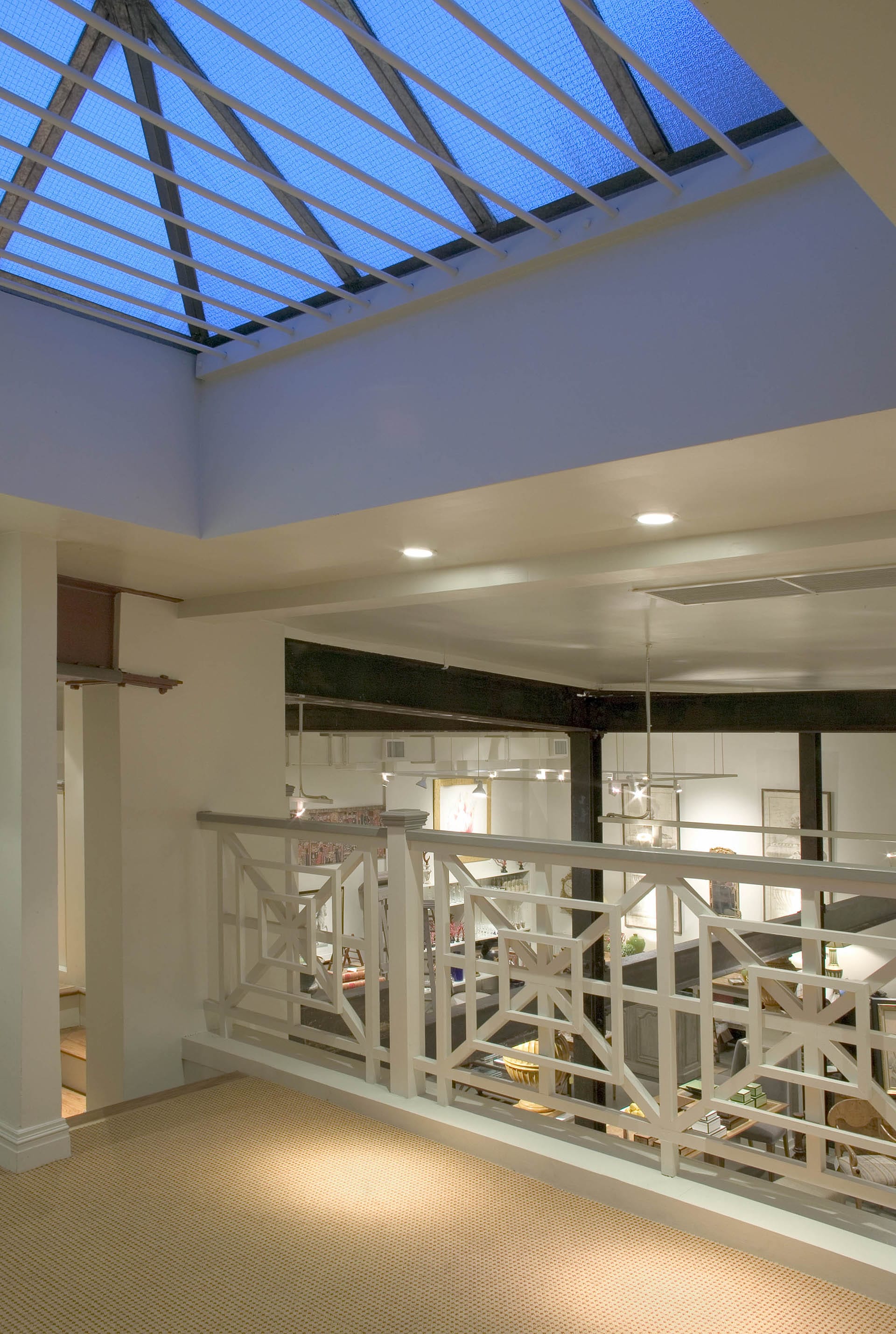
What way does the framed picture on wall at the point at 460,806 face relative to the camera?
toward the camera

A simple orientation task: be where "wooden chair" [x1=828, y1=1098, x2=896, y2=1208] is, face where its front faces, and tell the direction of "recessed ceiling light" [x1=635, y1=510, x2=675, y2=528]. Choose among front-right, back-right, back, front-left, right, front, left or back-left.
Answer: front-right

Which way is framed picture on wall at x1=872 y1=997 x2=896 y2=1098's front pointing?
toward the camera

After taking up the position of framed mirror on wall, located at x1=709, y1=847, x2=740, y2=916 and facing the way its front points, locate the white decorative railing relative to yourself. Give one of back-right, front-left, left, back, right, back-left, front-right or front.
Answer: front

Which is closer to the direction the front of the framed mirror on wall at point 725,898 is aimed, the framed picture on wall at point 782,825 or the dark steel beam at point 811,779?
the dark steel beam

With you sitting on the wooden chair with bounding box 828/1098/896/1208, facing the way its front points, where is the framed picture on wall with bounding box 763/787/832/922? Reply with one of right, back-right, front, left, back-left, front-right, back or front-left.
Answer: back-left

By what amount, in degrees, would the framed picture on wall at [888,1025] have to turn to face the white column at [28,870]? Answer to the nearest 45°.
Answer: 0° — it already faces it

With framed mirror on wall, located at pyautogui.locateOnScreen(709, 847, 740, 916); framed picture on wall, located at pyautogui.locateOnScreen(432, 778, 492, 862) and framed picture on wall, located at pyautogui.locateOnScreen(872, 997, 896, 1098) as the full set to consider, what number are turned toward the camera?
3

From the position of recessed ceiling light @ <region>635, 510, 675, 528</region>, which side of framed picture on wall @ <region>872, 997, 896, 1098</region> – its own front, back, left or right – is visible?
front

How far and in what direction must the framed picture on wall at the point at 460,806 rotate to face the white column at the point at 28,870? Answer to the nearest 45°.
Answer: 0° — it already faces it

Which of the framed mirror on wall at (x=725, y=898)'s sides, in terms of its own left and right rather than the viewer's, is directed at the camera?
front
